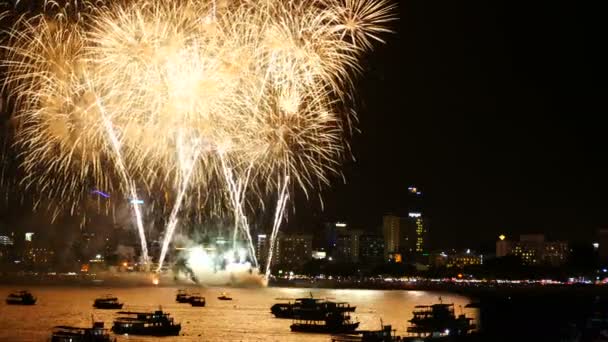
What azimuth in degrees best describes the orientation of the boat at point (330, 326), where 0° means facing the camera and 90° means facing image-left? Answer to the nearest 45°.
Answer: approximately 270°

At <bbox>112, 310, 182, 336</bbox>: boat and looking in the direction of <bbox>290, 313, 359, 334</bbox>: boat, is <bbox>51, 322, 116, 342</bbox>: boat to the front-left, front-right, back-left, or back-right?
back-right

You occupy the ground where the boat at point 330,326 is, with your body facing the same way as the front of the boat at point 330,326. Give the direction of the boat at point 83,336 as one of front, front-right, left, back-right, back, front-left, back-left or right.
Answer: back-right
